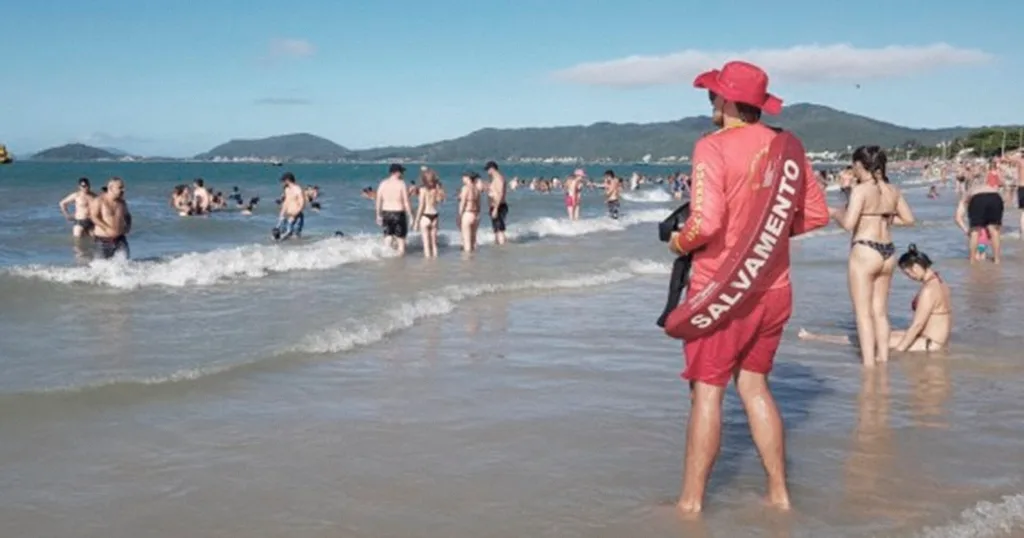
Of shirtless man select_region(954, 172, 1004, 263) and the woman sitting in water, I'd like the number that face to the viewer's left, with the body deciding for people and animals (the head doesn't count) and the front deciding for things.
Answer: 1

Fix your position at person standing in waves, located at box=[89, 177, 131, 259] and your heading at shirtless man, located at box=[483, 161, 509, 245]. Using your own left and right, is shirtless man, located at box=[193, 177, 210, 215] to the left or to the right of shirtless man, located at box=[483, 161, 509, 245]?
left

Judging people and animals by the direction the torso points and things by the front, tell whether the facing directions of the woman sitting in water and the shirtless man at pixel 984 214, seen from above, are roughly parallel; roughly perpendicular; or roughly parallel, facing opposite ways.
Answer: roughly perpendicular

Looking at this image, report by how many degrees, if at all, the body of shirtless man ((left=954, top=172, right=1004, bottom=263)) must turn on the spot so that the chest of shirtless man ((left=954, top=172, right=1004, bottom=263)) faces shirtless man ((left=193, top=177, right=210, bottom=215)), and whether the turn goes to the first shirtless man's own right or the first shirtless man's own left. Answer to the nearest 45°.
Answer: approximately 90° to the first shirtless man's own left

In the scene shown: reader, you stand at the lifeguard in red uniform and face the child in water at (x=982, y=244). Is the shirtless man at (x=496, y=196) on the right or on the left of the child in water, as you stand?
left

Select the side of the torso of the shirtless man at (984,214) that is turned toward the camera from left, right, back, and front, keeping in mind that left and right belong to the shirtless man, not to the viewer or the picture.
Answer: back

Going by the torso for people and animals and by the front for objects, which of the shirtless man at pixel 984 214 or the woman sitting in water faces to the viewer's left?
the woman sitting in water

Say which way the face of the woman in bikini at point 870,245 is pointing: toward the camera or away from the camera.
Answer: away from the camera

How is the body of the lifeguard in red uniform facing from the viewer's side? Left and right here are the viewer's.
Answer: facing away from the viewer and to the left of the viewer

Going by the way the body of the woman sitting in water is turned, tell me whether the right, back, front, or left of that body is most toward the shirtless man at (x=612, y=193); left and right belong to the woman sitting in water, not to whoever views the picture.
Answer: right

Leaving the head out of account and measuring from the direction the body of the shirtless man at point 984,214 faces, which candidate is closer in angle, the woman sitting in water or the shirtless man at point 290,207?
the shirtless man

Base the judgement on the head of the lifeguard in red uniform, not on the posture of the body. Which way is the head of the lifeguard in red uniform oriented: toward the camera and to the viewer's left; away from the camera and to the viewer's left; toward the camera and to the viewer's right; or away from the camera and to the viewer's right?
away from the camera and to the viewer's left

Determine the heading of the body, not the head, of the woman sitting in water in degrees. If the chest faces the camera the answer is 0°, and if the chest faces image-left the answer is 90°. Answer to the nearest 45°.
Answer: approximately 90°

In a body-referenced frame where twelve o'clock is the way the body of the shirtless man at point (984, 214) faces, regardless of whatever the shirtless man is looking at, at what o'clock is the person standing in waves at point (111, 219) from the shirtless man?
The person standing in waves is roughly at 8 o'clock from the shirtless man.

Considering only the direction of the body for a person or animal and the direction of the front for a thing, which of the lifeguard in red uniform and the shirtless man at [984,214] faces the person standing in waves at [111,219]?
the lifeguard in red uniform
